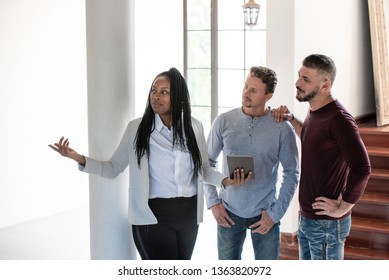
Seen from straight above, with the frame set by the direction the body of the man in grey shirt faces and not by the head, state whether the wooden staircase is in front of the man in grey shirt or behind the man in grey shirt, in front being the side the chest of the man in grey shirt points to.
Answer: behind

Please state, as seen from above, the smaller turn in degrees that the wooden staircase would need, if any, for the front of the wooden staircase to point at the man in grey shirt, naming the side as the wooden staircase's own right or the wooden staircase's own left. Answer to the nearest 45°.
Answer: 0° — it already faces them

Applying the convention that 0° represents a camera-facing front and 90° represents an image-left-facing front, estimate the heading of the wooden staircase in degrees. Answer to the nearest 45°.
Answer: approximately 0°

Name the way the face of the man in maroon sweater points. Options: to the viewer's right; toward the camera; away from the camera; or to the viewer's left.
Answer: to the viewer's left

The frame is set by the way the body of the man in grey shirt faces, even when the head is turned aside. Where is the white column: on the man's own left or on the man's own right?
on the man's own right

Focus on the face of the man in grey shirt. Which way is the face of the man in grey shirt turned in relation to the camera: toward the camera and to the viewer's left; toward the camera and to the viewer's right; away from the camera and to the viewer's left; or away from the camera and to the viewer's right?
toward the camera and to the viewer's left
